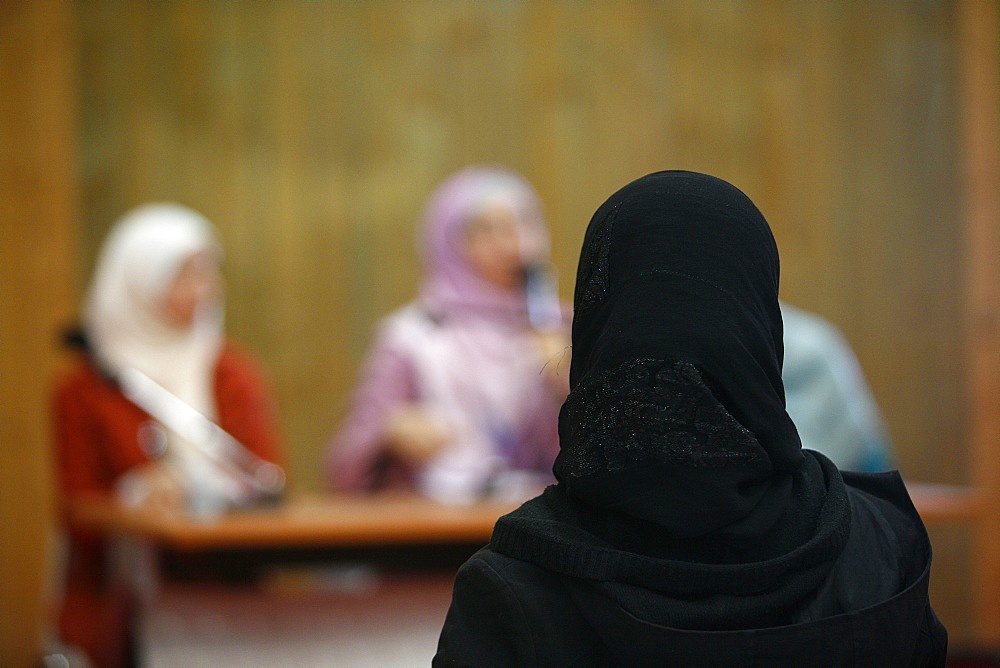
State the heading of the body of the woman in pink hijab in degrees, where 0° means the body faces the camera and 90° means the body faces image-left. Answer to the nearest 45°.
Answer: approximately 315°

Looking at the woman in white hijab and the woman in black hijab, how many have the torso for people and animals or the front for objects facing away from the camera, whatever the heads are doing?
1

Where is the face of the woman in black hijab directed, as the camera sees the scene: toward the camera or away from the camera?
away from the camera

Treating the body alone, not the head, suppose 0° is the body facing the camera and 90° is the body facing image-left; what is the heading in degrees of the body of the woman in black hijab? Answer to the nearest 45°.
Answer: approximately 180°

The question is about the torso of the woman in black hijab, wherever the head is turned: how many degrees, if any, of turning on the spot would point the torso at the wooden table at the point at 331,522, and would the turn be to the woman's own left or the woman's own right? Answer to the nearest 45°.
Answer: approximately 45° to the woman's own left
